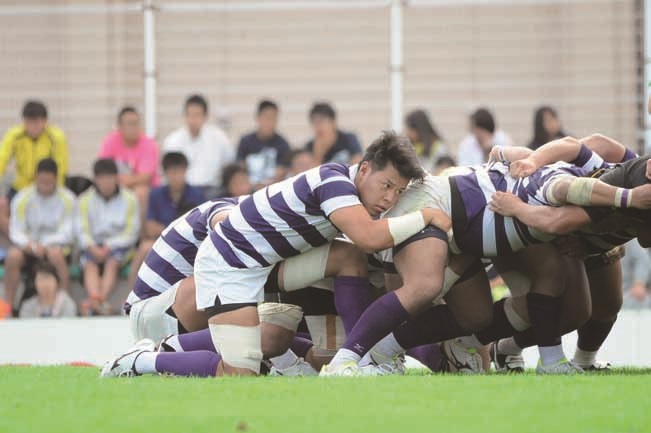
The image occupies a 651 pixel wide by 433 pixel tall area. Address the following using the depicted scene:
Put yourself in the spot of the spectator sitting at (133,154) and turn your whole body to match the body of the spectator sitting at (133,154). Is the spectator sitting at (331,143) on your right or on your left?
on your left

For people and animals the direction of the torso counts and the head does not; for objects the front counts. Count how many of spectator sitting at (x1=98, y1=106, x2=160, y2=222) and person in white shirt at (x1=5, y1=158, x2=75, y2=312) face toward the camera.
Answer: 2

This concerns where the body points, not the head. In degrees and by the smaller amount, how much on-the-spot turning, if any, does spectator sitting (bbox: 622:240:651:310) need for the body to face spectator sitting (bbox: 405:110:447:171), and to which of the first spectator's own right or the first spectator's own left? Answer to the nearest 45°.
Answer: approximately 90° to the first spectator's own right

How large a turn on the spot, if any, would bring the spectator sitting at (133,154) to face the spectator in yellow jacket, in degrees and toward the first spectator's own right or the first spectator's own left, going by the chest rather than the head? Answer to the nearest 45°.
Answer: approximately 90° to the first spectator's own right

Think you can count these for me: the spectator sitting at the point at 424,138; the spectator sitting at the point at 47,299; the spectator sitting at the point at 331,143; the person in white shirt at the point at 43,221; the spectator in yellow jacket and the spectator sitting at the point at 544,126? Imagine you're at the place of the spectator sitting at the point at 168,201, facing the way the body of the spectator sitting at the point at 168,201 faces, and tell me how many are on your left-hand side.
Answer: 3

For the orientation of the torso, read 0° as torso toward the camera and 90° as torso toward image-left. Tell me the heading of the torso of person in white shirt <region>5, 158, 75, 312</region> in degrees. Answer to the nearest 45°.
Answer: approximately 0°

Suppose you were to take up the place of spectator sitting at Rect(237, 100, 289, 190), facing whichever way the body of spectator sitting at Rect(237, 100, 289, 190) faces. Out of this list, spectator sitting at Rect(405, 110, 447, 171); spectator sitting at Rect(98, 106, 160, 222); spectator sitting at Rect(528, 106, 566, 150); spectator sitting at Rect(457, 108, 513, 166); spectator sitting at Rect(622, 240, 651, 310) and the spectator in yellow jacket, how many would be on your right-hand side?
2

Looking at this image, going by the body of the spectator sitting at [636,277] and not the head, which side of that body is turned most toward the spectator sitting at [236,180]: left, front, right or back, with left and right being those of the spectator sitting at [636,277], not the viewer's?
right
